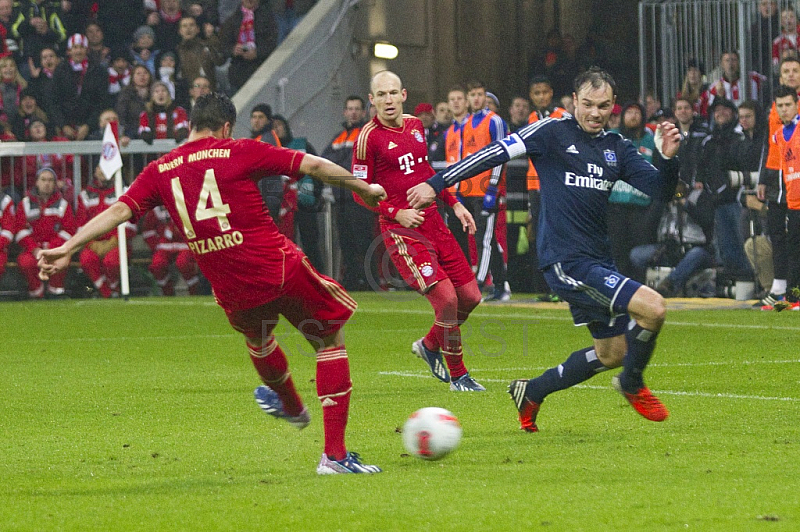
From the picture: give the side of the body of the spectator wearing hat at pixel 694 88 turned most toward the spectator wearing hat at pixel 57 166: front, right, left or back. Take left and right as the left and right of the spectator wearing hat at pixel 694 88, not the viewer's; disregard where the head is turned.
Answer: right

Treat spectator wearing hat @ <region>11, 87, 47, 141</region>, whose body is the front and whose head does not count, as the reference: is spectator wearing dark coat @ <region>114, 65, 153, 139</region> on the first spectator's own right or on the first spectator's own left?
on the first spectator's own left

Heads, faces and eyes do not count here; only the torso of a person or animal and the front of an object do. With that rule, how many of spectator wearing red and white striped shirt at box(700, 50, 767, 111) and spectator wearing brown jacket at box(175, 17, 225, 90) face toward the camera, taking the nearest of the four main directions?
2

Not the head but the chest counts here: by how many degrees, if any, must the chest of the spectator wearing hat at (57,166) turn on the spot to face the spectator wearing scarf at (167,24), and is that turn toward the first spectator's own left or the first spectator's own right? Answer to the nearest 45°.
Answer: approximately 135° to the first spectator's own left

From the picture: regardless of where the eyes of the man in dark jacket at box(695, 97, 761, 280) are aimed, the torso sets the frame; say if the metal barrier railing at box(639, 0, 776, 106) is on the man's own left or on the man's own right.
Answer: on the man's own right

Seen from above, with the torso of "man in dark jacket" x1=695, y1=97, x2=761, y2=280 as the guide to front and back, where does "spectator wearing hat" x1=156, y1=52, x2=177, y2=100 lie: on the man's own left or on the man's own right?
on the man's own right

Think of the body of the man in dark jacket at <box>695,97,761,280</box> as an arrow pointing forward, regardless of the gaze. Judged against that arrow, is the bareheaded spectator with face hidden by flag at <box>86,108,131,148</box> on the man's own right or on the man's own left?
on the man's own right

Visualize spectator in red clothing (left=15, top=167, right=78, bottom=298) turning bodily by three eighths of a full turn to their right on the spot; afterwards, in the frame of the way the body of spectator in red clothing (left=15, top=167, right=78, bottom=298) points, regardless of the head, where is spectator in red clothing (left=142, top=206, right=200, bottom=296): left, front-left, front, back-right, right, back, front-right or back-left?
back-right

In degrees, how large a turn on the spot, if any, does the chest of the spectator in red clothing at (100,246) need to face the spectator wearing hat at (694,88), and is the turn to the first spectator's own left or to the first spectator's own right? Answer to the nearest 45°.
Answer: approximately 90° to the first spectator's own left

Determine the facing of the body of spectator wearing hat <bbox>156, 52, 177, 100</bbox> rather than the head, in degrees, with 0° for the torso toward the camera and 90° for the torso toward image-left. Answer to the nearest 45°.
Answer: approximately 0°

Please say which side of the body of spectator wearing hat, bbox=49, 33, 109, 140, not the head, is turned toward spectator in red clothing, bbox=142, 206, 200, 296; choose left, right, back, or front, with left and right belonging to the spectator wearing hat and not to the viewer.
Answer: front
